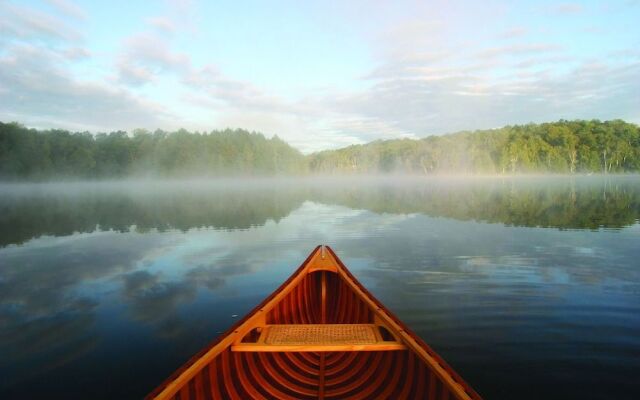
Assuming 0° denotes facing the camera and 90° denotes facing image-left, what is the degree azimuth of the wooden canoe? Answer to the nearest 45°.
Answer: approximately 180°
